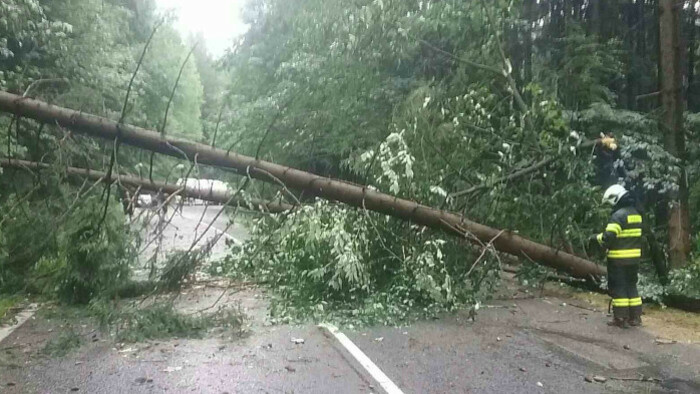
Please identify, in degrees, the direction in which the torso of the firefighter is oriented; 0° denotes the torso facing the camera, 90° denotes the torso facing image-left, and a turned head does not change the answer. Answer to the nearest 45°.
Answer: approximately 135°

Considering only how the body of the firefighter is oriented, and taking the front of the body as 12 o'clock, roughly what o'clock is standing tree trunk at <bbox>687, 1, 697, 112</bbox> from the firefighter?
The standing tree trunk is roughly at 2 o'clock from the firefighter.

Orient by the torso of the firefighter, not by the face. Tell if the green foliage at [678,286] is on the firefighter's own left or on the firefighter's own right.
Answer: on the firefighter's own right

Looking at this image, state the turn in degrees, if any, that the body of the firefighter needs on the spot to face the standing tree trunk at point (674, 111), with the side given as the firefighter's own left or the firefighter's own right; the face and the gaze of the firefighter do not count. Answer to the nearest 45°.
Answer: approximately 45° to the firefighter's own right

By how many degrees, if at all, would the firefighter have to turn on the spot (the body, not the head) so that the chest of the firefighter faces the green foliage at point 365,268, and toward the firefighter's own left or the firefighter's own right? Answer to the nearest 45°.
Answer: approximately 45° to the firefighter's own left

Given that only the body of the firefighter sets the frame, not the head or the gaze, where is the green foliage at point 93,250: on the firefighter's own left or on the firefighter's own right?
on the firefighter's own left

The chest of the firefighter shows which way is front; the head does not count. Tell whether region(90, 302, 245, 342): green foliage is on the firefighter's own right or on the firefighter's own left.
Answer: on the firefighter's own left
